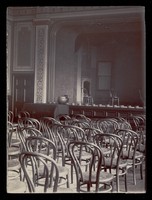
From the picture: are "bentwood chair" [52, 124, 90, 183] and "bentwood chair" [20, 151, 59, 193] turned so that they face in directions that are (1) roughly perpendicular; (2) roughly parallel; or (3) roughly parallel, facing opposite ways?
roughly parallel

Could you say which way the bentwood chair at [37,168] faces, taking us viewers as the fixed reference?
facing away from the viewer and to the right of the viewer

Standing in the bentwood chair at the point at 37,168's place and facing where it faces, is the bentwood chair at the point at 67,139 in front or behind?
in front

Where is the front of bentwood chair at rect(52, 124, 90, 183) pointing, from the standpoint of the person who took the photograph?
facing away from the viewer and to the right of the viewer

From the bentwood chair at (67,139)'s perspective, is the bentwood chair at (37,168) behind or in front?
behind

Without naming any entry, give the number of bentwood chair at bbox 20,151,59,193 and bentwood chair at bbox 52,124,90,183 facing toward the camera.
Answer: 0
